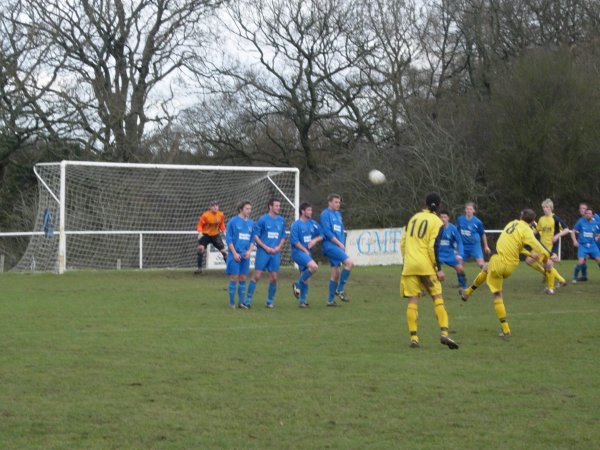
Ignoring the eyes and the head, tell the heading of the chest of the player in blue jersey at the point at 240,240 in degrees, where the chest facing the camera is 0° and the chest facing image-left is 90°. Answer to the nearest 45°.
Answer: approximately 315°

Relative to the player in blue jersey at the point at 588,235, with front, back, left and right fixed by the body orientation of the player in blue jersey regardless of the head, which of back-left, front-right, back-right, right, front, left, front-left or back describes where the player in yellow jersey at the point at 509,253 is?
front

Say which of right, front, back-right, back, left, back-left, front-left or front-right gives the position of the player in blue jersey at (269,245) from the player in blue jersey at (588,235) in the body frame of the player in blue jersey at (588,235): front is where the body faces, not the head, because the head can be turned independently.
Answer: front-right

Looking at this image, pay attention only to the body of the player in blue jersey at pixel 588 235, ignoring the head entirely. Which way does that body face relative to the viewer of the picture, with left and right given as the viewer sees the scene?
facing the viewer

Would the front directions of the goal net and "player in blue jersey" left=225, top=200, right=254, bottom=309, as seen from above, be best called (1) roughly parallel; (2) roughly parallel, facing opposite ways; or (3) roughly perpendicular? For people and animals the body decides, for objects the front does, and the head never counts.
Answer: roughly parallel

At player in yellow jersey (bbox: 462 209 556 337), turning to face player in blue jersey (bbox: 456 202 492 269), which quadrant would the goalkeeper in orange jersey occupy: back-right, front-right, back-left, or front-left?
front-left

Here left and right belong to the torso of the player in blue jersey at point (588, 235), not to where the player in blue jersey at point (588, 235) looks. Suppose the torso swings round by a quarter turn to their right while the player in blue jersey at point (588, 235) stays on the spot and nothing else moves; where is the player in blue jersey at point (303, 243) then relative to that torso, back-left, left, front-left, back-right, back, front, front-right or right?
front-left

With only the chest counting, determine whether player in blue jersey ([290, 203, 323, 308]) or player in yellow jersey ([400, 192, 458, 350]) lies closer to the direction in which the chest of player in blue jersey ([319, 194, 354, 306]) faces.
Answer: the player in yellow jersey

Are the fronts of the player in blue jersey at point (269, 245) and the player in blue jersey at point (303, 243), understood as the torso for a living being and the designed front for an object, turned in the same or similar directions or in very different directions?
same or similar directions

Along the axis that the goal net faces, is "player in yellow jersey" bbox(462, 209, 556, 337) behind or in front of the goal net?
in front

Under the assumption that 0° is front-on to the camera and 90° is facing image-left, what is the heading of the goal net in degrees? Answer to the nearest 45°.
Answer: approximately 315°

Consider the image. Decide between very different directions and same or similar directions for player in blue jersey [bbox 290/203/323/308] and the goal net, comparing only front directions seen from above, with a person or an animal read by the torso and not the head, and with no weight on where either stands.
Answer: same or similar directions

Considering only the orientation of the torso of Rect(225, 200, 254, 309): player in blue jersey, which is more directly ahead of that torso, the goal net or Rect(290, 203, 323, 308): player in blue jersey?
the player in blue jersey

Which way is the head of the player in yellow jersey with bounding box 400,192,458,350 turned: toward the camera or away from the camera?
away from the camera

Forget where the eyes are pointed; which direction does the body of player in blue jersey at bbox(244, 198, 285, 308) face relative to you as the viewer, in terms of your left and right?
facing the viewer and to the right of the viewer
